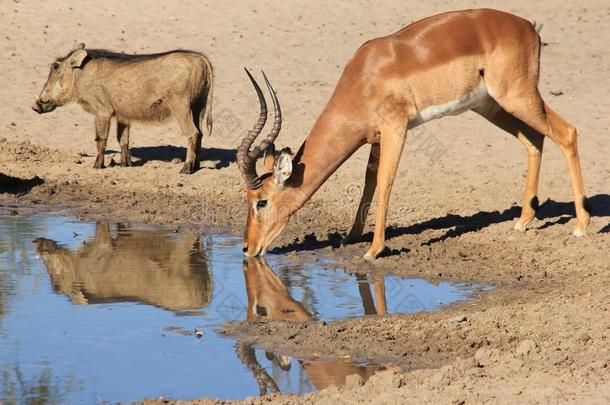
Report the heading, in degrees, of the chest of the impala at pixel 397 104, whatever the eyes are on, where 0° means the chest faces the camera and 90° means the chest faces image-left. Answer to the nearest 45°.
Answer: approximately 90°

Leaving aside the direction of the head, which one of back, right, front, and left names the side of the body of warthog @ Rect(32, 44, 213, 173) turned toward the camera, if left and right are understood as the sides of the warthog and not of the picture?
left

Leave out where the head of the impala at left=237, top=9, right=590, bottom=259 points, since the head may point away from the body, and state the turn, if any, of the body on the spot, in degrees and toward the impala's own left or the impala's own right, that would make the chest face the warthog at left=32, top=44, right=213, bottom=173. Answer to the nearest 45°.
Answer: approximately 45° to the impala's own right

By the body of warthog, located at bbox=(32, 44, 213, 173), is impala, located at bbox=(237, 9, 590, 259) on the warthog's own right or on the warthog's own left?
on the warthog's own left

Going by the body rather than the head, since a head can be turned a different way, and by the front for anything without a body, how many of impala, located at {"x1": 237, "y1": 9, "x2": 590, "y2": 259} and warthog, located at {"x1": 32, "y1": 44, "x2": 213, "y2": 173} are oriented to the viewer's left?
2
